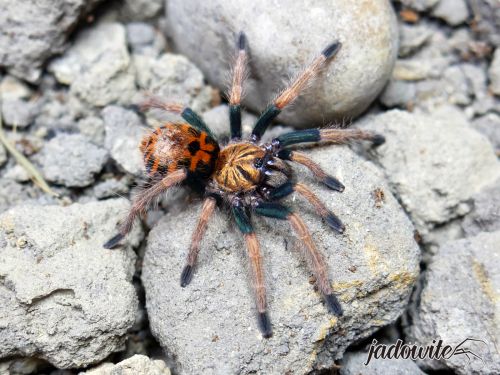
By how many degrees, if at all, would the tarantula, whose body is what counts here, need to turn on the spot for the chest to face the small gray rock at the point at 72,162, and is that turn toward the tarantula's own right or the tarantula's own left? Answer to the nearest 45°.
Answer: approximately 180°

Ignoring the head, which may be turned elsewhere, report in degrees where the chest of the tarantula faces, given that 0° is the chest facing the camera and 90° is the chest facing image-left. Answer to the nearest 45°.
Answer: approximately 270°

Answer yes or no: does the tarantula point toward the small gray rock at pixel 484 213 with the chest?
yes

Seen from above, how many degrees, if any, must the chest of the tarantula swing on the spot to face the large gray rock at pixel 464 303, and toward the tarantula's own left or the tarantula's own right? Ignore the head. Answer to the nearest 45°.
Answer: approximately 45° to the tarantula's own right

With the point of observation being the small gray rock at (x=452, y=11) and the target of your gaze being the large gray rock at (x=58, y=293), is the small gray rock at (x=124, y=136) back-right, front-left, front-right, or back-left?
front-right

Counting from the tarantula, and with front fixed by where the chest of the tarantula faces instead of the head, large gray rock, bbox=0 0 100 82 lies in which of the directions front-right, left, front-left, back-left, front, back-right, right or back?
back-left

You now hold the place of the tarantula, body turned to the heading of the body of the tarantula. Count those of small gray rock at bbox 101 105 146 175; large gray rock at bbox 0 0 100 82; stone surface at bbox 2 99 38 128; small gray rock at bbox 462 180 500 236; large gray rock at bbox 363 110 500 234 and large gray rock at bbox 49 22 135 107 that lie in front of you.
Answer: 2

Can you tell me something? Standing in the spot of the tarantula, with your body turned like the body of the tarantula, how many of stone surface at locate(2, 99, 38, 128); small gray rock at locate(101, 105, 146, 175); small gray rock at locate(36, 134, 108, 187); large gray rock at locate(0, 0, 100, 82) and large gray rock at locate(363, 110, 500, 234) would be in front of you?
1

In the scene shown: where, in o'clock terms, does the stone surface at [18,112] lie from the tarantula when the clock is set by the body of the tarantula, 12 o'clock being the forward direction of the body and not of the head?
The stone surface is roughly at 7 o'clock from the tarantula.

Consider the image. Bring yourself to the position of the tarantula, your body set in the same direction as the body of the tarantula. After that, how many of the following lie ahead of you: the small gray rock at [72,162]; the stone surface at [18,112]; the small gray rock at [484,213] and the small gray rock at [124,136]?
1

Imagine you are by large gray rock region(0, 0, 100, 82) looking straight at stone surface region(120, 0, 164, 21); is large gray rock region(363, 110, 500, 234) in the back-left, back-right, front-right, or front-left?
front-right

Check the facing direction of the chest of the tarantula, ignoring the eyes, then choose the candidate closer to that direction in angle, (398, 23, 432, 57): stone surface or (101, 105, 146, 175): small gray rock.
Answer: the stone surface

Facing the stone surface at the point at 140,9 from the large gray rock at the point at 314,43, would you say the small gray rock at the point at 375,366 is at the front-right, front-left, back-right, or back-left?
back-left

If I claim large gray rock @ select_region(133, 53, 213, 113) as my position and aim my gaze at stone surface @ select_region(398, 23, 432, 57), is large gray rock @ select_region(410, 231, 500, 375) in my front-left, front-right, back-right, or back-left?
front-right

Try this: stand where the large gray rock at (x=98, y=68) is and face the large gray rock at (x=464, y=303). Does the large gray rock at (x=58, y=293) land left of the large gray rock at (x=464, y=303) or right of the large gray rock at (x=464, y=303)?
right

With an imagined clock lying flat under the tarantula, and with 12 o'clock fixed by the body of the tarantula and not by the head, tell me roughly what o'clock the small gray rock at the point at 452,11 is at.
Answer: The small gray rock is roughly at 11 o'clock from the tarantula.

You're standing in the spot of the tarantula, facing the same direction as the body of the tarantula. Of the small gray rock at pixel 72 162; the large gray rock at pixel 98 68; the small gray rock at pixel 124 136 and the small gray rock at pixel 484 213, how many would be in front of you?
1
